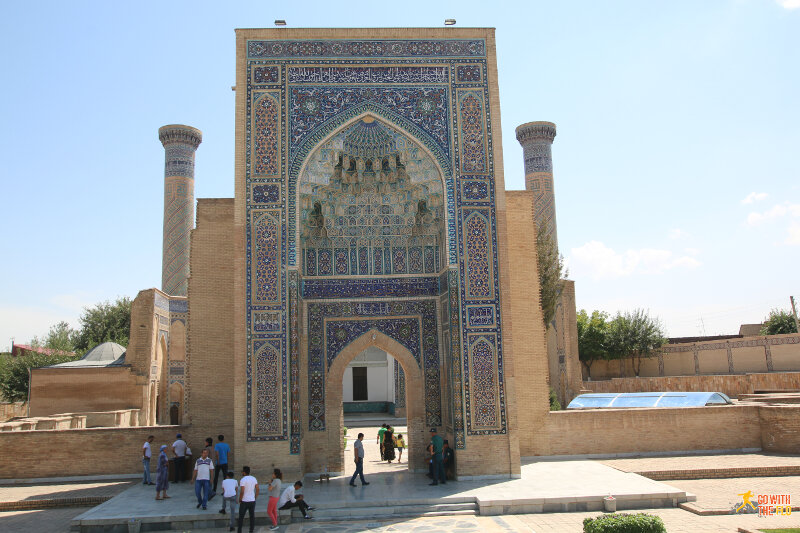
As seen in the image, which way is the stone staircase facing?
toward the camera

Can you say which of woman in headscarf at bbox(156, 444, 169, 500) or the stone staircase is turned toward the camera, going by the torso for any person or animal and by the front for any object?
the stone staircase

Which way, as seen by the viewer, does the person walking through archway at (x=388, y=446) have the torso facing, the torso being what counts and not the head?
away from the camera

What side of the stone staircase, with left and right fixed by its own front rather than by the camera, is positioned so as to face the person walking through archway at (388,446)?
back

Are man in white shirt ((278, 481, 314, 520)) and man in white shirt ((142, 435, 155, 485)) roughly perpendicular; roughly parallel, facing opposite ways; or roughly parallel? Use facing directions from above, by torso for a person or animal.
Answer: roughly parallel
